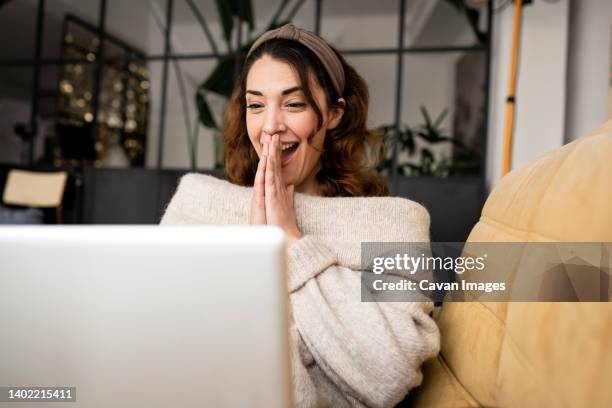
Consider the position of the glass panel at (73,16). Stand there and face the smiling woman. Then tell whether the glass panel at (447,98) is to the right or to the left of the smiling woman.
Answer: left

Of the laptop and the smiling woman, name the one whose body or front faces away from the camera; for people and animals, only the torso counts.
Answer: the laptop

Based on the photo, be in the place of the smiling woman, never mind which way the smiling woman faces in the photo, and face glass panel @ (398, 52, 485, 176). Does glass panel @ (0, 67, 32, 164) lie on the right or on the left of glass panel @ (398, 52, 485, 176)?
left

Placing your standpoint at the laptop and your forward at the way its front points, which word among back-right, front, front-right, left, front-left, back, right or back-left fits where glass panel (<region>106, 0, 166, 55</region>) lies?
front

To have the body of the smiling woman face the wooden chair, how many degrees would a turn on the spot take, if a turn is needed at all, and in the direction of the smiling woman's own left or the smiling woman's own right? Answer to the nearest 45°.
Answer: approximately 90° to the smiling woman's own right

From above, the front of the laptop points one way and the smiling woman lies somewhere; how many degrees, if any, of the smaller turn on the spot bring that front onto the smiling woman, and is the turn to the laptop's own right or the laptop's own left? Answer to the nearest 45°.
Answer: approximately 45° to the laptop's own right

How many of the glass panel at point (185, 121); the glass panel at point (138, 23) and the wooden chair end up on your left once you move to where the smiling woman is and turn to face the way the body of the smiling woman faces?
0

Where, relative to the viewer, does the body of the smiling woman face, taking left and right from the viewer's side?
facing the viewer and to the left of the viewer

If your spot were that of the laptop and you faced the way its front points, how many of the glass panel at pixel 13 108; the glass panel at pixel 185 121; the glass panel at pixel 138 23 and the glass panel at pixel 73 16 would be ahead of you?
4

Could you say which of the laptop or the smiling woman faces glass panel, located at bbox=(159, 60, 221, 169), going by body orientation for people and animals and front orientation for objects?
the laptop

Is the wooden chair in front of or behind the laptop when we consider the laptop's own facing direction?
in front

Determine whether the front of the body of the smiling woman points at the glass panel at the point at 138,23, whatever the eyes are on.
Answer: no

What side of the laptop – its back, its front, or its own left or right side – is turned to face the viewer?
back

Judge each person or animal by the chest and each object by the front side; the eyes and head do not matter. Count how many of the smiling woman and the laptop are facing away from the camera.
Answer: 1

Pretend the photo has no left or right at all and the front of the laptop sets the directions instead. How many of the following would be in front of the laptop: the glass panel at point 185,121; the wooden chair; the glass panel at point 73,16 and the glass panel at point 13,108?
4

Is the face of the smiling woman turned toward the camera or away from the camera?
toward the camera

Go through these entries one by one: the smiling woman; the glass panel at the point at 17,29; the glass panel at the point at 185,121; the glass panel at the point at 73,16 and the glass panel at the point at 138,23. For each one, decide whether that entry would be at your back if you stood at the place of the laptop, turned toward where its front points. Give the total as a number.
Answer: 0

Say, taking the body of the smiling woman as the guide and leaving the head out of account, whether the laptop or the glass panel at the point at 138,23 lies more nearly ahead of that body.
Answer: the laptop

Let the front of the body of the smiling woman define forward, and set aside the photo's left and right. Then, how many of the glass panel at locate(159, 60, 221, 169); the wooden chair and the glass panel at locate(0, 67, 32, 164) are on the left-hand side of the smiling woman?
0

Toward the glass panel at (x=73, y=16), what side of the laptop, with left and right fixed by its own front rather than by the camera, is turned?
front
